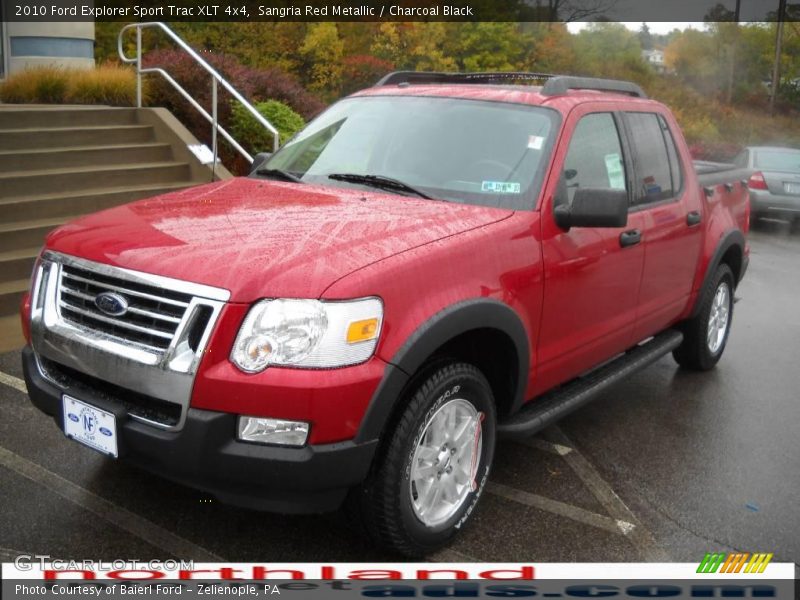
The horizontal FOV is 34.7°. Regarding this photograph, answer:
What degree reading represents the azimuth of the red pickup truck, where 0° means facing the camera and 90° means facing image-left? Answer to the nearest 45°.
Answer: approximately 45°

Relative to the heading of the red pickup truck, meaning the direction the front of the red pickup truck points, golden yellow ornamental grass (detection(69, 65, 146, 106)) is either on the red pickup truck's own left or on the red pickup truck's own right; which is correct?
on the red pickup truck's own right

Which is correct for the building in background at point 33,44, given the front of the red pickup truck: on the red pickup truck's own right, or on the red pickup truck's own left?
on the red pickup truck's own right

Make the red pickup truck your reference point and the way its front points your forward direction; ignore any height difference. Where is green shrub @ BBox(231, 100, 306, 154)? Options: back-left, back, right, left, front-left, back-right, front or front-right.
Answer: back-right

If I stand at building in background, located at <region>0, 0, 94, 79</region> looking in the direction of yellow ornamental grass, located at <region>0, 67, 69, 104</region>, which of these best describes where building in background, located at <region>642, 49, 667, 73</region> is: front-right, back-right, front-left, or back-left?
back-left

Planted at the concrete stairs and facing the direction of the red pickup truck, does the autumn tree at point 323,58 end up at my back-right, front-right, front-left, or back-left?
back-left

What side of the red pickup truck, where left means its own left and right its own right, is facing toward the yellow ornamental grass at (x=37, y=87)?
right
